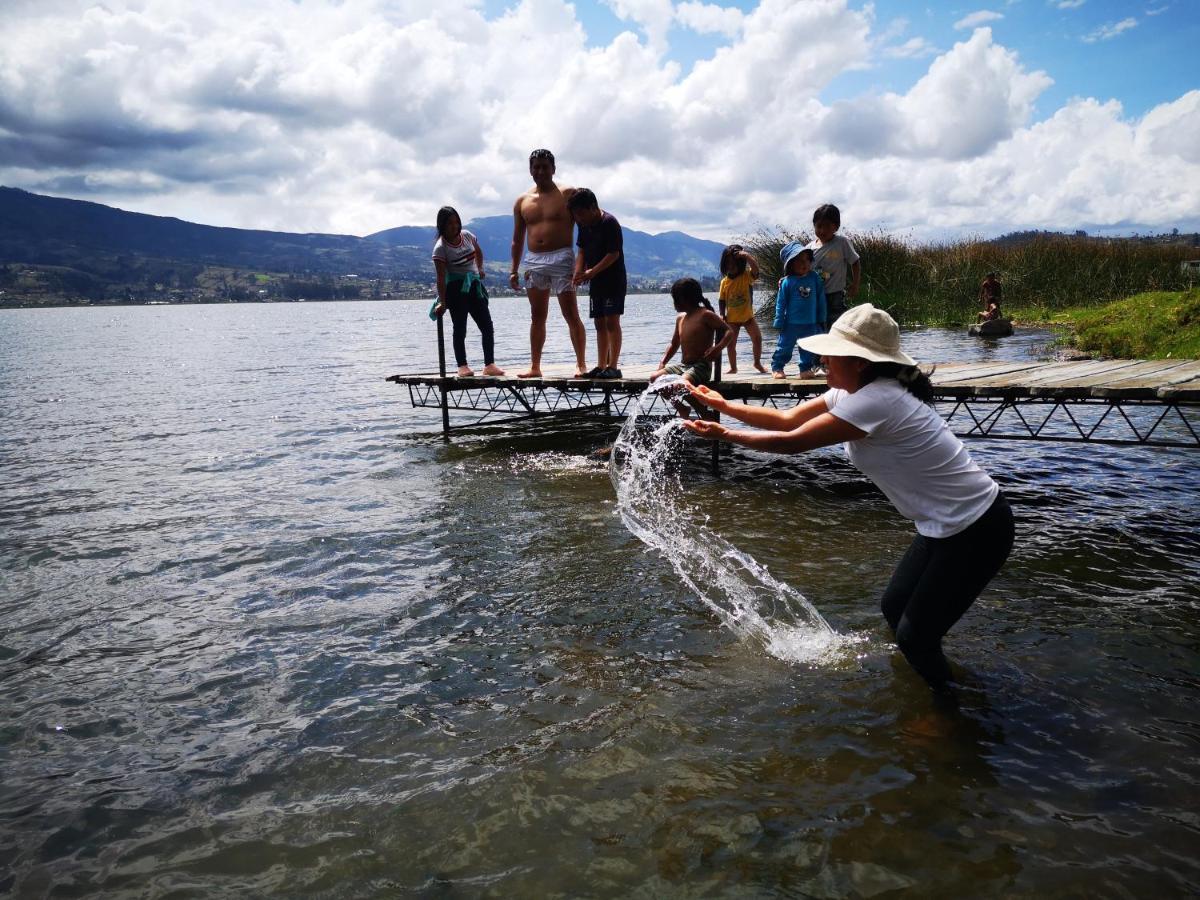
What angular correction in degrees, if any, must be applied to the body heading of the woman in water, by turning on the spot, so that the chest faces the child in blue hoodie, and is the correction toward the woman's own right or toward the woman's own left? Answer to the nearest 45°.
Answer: approximately 90° to the woman's own right

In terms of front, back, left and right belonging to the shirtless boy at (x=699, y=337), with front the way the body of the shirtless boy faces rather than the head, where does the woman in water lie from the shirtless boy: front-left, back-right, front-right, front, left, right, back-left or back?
front-left

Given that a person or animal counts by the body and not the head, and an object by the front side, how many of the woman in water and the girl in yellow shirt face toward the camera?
1

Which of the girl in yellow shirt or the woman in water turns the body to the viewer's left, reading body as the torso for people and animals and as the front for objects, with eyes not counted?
the woman in water

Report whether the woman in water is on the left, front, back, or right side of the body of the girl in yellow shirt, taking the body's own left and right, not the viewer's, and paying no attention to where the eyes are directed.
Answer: front

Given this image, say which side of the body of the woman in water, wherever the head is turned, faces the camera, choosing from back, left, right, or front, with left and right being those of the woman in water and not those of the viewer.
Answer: left
